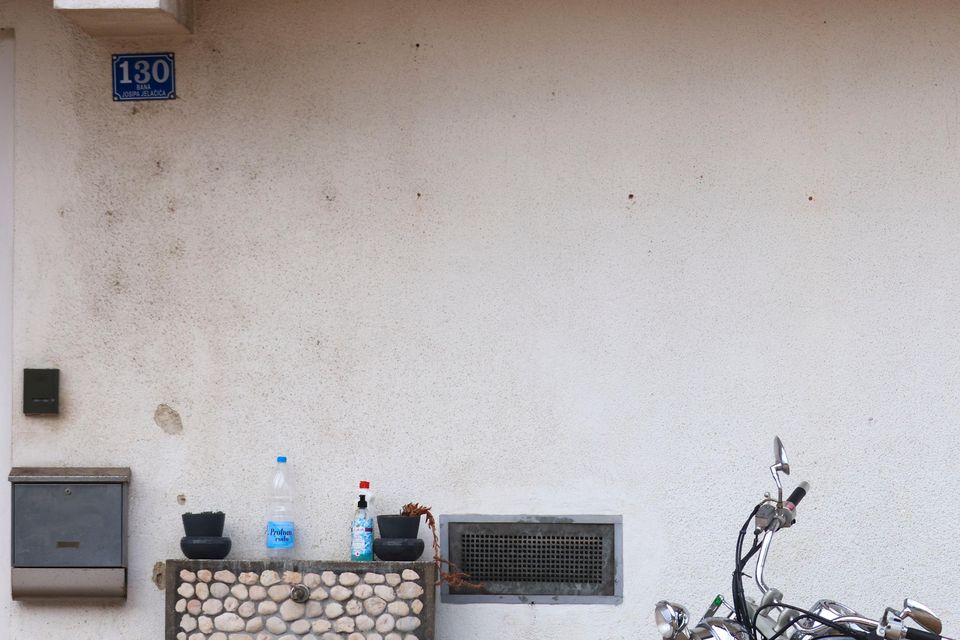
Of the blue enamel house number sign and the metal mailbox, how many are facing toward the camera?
2

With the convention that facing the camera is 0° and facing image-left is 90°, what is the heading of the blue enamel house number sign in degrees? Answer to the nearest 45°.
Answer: approximately 0°

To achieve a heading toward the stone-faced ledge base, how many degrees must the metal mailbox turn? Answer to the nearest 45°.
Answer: approximately 45° to its left

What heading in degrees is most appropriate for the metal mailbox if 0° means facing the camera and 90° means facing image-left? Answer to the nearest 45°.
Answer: approximately 0°
